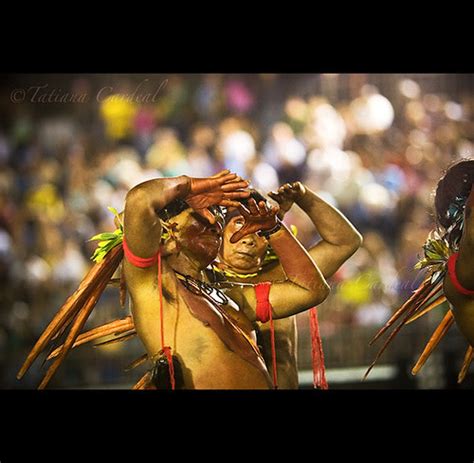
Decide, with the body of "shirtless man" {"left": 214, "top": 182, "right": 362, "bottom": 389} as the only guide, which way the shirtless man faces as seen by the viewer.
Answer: toward the camera

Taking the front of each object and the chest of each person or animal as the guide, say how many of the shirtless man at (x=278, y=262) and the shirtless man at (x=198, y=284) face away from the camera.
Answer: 0

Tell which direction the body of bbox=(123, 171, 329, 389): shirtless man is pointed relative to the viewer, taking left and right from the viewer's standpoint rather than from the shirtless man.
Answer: facing the viewer and to the right of the viewer
